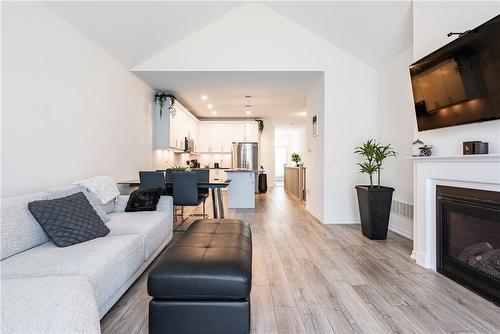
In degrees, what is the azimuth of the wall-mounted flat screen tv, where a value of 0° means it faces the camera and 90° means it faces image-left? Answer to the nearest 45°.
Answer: approximately 45°

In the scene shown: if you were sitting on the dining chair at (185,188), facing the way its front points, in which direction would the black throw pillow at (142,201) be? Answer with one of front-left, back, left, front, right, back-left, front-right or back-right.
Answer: back

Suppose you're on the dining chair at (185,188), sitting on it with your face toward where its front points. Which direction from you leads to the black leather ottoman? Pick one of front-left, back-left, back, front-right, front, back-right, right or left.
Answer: back-right

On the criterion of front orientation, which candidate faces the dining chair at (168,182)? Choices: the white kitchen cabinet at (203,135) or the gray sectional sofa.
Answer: the white kitchen cabinet

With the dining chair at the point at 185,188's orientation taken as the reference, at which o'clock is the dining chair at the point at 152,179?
the dining chair at the point at 152,179 is roughly at 8 o'clock from the dining chair at the point at 185,188.

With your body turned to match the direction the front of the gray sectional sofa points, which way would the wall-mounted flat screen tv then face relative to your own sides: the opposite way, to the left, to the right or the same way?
the opposite way
